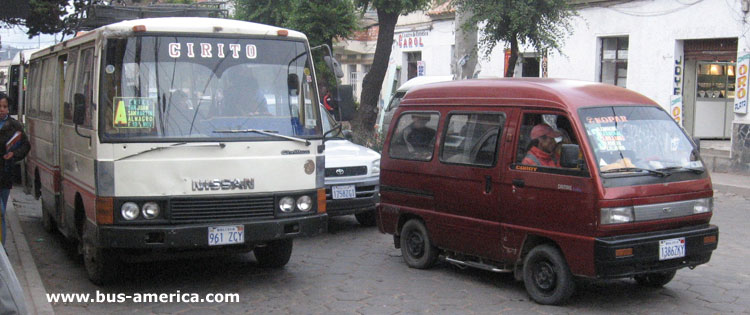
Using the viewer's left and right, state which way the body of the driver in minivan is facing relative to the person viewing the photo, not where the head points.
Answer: facing the viewer and to the right of the viewer

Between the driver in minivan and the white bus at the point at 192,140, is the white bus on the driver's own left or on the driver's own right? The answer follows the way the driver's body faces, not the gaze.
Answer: on the driver's own right

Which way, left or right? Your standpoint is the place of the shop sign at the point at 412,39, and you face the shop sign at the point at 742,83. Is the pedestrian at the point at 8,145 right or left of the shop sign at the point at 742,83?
right

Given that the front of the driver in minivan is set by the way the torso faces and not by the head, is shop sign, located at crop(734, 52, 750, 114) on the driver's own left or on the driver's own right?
on the driver's own left

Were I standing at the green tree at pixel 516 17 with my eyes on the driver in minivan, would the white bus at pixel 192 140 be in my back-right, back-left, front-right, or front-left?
front-right

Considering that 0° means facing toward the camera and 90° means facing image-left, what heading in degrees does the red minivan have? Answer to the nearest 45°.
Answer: approximately 315°

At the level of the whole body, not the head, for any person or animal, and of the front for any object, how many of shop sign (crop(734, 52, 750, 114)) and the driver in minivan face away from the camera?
0

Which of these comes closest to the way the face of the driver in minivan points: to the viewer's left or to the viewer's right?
to the viewer's right

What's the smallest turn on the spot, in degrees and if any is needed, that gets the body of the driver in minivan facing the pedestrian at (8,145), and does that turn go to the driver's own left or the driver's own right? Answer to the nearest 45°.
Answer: approximately 135° to the driver's own right

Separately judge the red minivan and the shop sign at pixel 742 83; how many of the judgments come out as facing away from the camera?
0

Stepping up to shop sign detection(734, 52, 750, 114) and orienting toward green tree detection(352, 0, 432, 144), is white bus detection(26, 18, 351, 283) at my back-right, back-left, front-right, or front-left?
front-left

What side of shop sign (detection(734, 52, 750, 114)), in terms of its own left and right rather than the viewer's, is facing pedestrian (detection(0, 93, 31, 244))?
front

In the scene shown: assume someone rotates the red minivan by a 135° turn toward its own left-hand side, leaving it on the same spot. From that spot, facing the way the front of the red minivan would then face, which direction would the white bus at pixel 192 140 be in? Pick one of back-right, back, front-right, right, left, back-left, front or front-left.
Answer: left
